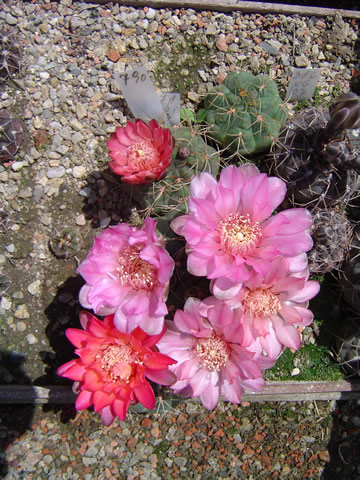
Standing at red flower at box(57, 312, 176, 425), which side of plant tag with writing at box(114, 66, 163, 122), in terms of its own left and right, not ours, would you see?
front

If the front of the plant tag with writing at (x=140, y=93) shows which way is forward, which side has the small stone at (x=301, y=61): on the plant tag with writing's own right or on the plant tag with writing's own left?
on the plant tag with writing's own left

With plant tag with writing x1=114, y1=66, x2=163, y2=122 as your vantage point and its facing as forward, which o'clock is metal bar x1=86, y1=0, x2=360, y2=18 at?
The metal bar is roughly at 7 o'clock from the plant tag with writing.

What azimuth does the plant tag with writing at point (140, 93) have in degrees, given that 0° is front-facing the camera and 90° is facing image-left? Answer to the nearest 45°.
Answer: approximately 0°
